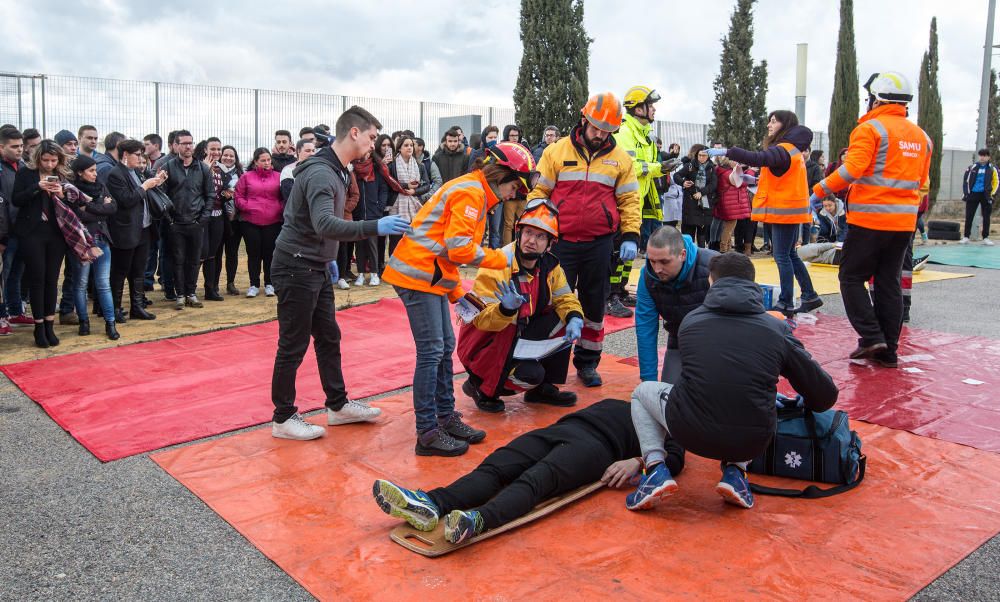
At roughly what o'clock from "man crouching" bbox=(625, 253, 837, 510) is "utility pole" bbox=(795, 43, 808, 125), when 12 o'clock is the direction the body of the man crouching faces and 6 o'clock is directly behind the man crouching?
The utility pole is roughly at 12 o'clock from the man crouching.

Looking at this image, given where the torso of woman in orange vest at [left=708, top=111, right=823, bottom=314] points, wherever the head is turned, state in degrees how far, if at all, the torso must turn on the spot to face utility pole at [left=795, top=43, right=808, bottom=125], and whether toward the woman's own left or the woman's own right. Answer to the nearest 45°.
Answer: approximately 90° to the woman's own right

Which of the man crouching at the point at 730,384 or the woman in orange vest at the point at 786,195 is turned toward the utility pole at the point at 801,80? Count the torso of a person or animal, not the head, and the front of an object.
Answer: the man crouching

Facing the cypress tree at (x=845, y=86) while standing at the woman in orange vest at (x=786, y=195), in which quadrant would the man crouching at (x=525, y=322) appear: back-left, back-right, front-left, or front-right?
back-left

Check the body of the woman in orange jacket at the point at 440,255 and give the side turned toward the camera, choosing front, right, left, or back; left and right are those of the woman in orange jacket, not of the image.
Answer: right

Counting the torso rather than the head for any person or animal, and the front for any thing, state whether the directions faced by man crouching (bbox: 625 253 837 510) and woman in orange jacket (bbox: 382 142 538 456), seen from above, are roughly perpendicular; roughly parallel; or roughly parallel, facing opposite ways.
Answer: roughly perpendicular

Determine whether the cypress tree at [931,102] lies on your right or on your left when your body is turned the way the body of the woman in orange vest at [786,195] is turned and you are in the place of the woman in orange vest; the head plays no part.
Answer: on your right

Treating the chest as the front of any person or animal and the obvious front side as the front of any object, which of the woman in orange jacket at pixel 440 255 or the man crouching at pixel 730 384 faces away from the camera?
the man crouching

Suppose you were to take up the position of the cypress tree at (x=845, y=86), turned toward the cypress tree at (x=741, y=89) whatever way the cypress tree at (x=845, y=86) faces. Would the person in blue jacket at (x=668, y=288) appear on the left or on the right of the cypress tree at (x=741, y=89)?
left

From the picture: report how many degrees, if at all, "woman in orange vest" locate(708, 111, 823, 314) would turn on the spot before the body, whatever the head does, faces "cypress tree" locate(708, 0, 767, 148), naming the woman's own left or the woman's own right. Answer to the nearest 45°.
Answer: approximately 90° to the woman's own right

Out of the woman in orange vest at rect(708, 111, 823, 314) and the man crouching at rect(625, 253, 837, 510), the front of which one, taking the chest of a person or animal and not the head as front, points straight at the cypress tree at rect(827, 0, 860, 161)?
the man crouching

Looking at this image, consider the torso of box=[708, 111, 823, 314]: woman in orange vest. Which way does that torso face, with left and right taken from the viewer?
facing to the left of the viewer

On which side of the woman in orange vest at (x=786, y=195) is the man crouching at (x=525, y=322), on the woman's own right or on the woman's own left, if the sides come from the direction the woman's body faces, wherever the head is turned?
on the woman's own left

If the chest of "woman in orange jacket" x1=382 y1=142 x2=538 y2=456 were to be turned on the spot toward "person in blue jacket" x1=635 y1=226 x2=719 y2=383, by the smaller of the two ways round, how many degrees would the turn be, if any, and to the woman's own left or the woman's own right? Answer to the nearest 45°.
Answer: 0° — they already face them

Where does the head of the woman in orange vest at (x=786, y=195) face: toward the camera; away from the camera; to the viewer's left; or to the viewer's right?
to the viewer's left

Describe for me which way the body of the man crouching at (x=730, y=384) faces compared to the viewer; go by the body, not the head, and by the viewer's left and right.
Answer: facing away from the viewer
